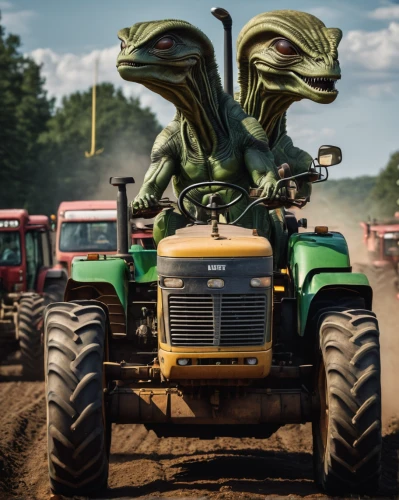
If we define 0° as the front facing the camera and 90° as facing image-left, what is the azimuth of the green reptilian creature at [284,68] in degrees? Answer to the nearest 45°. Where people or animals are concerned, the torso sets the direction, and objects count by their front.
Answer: approximately 315°

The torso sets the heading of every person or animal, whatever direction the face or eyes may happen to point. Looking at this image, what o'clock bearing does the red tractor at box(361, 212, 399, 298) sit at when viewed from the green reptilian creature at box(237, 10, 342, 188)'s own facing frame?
The red tractor is roughly at 8 o'clock from the green reptilian creature.

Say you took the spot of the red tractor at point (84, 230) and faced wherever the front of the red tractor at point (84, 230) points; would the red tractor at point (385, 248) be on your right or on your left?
on your left

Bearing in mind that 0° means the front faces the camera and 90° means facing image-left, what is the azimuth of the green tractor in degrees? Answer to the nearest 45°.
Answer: approximately 0°

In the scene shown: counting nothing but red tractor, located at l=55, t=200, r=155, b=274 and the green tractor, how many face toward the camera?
2
